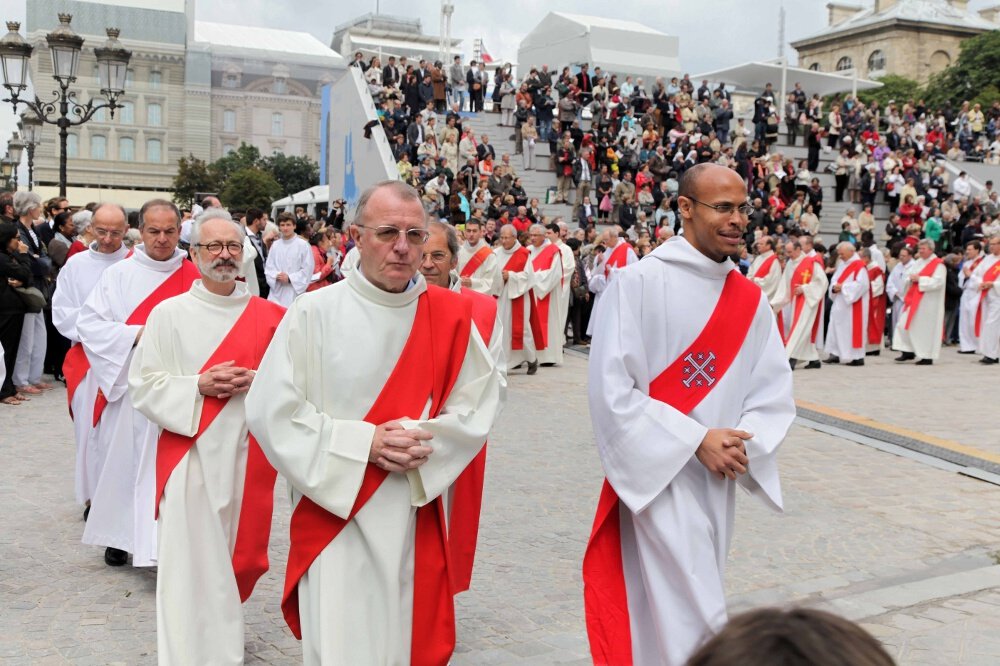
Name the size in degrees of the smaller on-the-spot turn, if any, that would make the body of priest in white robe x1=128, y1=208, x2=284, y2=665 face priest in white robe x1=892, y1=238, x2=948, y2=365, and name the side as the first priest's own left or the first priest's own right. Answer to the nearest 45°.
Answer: approximately 90° to the first priest's own left

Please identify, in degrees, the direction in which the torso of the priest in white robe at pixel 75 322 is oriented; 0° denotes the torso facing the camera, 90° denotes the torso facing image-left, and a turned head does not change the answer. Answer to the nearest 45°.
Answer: approximately 315°

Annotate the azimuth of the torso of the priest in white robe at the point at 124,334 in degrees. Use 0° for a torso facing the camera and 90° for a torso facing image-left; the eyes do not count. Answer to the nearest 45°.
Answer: approximately 315°

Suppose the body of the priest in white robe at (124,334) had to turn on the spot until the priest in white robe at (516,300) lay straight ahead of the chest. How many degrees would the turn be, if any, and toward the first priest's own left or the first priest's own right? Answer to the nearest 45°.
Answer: approximately 90° to the first priest's own left

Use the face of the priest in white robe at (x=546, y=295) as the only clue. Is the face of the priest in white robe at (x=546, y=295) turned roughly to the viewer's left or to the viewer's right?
to the viewer's left

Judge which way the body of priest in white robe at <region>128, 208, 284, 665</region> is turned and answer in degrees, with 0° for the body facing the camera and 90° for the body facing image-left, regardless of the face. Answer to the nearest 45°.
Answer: approximately 315°

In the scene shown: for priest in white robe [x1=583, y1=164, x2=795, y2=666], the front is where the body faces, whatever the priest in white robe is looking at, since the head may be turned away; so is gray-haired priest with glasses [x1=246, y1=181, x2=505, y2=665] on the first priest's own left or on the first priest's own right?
on the first priest's own right

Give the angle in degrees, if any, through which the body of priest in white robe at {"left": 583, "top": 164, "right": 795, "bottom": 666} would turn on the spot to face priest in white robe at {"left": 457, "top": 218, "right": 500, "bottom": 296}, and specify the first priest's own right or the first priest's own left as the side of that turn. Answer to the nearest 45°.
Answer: approximately 135° to the first priest's own left
